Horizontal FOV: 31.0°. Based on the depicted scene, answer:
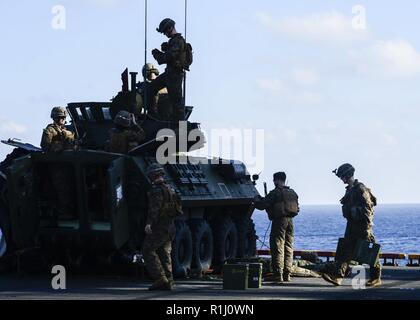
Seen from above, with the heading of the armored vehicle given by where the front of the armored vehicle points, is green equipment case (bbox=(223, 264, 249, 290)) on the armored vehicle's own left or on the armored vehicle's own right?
on the armored vehicle's own right

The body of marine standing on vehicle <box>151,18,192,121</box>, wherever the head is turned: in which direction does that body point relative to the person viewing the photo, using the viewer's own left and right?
facing to the left of the viewer

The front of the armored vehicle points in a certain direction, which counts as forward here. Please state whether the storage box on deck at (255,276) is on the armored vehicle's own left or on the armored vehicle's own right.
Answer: on the armored vehicle's own right

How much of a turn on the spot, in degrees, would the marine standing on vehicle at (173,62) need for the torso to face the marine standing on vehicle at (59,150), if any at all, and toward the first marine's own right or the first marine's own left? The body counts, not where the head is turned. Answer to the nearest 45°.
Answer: approximately 45° to the first marine's own left

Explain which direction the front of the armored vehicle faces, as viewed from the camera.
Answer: facing away from the viewer and to the right of the viewer
